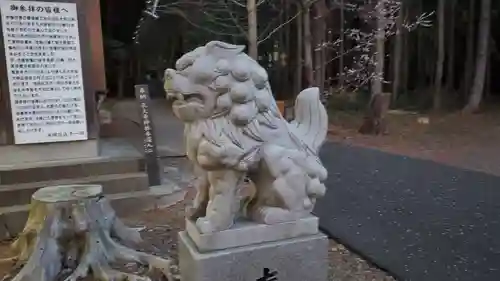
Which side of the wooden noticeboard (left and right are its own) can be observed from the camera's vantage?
front

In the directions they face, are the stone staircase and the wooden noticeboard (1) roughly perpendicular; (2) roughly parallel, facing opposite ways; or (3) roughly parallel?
roughly parallel

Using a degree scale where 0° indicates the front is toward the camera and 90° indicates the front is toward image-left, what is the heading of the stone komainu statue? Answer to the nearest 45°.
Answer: approximately 90°

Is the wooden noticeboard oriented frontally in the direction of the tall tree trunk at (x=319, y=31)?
no

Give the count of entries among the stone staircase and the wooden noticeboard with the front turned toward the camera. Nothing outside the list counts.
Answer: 2

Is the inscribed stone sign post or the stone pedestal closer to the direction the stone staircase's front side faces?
the stone pedestal

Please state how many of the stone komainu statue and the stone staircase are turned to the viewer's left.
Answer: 1

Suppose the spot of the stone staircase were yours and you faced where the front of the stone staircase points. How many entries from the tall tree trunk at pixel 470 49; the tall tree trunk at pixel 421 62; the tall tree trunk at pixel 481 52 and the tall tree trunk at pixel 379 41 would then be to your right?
0

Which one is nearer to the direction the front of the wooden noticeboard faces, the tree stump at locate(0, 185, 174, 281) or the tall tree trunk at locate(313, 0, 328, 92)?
the tree stump

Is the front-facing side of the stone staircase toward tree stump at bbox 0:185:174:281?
yes

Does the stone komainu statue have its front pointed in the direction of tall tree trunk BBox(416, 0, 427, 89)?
no

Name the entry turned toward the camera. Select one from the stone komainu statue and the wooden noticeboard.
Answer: the wooden noticeboard

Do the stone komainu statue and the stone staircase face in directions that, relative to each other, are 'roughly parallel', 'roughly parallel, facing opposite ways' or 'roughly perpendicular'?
roughly perpendicular

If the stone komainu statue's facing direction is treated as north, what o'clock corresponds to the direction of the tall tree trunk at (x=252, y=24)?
The tall tree trunk is roughly at 3 o'clock from the stone komainu statue.

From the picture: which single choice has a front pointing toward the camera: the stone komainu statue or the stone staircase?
the stone staircase

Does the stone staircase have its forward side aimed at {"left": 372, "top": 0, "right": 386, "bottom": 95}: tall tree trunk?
no

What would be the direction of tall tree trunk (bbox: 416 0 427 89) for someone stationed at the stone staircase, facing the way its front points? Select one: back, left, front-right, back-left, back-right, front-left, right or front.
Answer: back-left

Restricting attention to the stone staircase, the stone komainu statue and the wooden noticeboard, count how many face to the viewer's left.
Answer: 1
